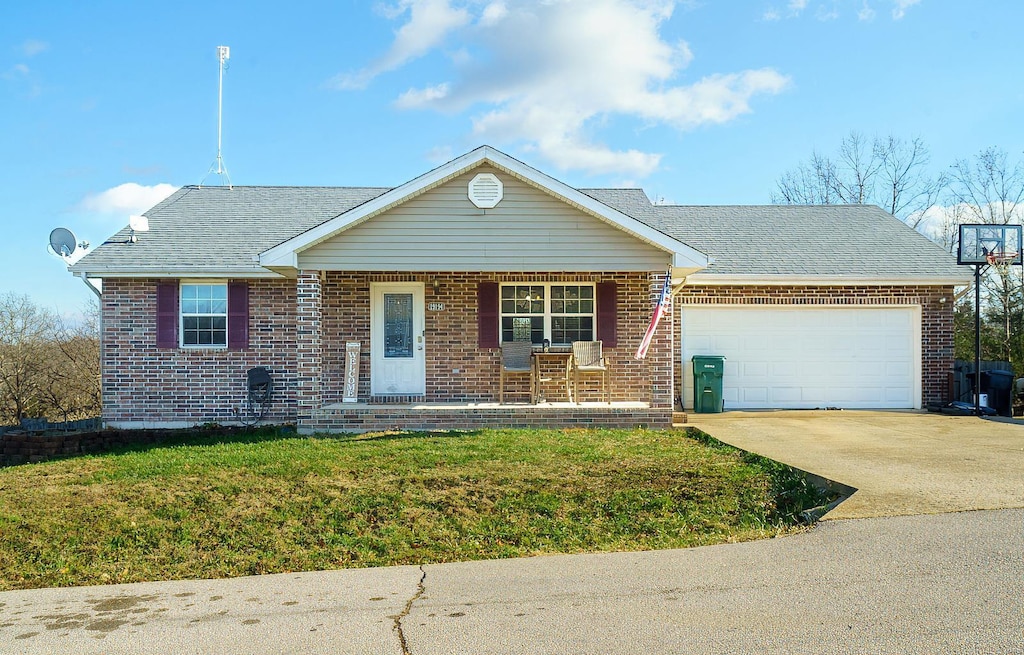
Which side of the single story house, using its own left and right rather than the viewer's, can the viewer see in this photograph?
front

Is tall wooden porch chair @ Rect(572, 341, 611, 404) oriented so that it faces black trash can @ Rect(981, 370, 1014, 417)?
no

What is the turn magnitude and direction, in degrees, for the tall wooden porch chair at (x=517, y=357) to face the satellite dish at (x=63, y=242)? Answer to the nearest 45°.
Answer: approximately 90° to its right

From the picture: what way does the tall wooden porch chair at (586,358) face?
toward the camera

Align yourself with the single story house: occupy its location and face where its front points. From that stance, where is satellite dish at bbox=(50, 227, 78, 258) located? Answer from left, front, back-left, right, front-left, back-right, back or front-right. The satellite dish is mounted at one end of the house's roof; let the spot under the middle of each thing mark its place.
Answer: right

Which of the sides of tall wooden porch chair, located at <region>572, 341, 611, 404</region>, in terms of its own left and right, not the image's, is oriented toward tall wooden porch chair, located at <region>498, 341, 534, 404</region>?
right

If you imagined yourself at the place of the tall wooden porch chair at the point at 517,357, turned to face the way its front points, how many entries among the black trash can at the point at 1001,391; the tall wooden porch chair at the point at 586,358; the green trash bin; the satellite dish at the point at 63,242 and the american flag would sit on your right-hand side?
1

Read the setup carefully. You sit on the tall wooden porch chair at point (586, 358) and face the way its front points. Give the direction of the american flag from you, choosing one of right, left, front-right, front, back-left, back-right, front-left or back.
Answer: front-left

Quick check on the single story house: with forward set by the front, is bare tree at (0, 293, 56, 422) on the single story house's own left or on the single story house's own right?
on the single story house's own right

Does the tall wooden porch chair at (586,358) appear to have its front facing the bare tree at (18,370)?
no

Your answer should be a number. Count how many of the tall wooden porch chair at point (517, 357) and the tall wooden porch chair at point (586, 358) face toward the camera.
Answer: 2

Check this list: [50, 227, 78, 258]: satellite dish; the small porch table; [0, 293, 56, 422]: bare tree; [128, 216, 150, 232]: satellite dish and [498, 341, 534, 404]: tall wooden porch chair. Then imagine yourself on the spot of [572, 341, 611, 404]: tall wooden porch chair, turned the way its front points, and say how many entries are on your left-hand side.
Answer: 0

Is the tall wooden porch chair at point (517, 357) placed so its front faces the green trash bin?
no

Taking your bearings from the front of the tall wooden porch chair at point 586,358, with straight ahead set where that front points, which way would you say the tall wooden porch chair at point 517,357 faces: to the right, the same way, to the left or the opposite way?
the same way

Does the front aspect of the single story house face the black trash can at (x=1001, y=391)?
no
